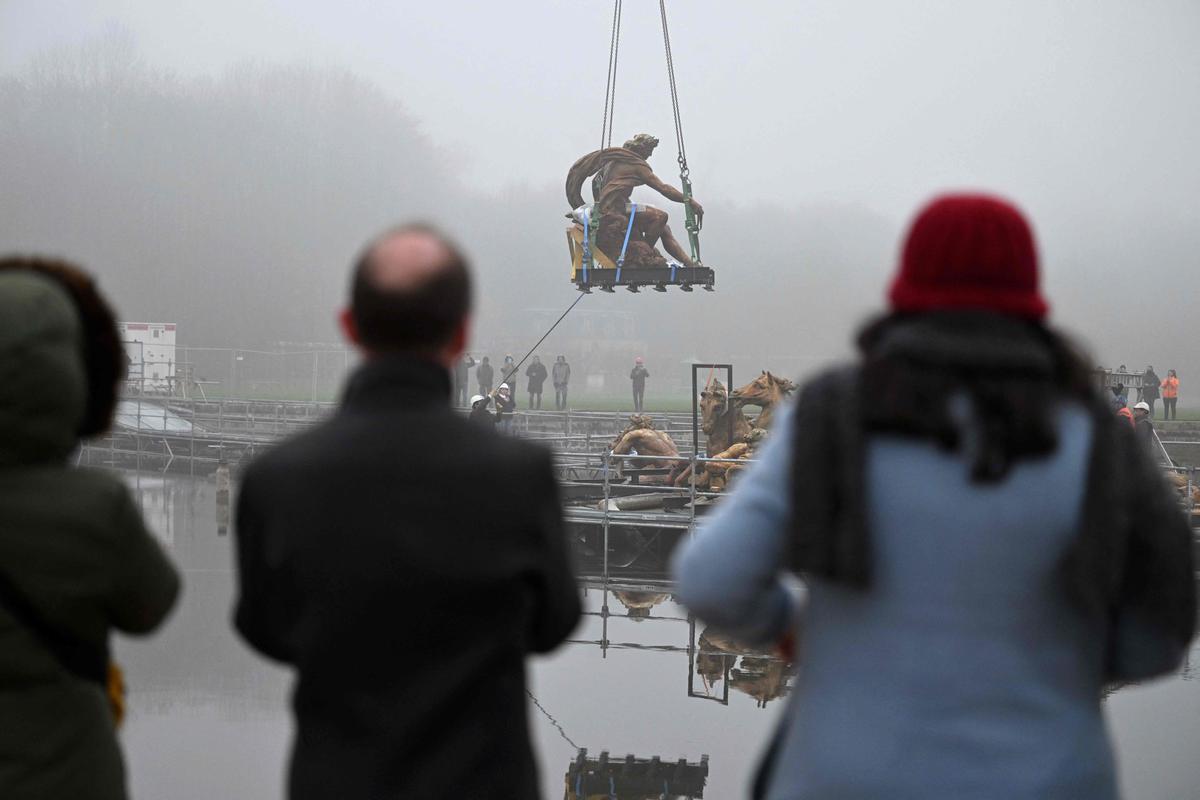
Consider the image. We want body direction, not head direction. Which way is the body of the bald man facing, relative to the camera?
away from the camera

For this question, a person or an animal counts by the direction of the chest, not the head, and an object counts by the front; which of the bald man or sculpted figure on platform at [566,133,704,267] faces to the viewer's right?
the sculpted figure on platform

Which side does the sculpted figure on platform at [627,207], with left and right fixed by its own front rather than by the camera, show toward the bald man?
right

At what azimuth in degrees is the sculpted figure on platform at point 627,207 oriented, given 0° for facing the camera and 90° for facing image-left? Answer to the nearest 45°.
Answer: approximately 270°

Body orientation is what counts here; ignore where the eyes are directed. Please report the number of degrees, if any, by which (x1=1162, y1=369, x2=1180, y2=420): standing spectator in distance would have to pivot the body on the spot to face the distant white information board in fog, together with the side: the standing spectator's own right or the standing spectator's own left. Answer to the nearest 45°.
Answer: approximately 90° to the standing spectator's own right

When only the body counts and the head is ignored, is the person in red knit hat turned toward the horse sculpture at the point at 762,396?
yes

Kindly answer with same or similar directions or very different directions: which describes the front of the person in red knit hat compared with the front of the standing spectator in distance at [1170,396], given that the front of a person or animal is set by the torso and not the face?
very different directions

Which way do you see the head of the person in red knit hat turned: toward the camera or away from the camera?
away from the camera

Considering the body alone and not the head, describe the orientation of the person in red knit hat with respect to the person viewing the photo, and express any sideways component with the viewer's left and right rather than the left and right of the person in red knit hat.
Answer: facing away from the viewer
